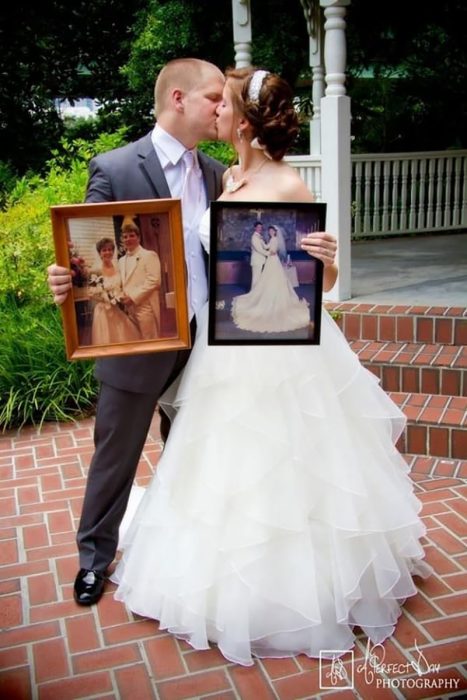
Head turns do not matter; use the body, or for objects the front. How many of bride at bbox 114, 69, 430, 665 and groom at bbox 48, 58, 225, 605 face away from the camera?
0

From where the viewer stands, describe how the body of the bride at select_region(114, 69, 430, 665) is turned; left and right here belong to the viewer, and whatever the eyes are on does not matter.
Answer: facing the viewer and to the left of the viewer

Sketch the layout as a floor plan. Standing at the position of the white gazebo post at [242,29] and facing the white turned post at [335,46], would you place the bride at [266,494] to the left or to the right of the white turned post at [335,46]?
right

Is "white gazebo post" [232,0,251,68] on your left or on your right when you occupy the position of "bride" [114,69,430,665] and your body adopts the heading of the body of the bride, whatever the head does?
on your right

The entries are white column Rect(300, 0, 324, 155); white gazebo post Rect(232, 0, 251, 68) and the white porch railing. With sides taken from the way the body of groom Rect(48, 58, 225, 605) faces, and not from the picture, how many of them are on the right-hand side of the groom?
0

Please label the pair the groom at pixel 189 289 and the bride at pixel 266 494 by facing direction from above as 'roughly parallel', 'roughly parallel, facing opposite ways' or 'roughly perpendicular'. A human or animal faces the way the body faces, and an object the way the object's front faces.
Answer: roughly perpendicular

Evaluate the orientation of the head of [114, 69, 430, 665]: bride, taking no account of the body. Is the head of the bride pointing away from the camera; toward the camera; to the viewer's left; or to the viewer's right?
to the viewer's left

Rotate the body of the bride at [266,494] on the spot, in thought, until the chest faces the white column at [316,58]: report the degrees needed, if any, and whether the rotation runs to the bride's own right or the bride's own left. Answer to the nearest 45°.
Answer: approximately 135° to the bride's own right

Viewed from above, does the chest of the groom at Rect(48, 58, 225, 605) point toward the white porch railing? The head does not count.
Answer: no

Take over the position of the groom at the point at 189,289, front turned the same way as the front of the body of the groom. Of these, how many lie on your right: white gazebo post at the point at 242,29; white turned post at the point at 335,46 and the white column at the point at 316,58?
0

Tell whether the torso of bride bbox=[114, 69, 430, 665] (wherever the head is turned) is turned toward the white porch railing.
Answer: no
